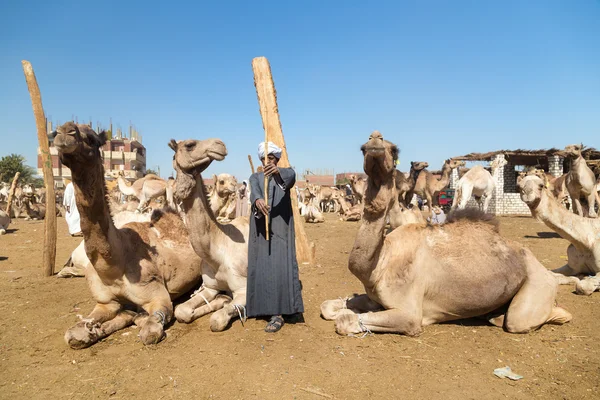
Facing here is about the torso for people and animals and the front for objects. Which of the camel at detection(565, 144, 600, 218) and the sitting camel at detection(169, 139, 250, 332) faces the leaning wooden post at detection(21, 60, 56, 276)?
the camel

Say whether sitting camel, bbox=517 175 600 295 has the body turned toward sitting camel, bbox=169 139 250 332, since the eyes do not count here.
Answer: yes

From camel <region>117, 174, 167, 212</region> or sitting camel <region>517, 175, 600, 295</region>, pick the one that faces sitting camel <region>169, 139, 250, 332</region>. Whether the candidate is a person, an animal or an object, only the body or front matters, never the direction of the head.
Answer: sitting camel <region>517, 175, 600, 295</region>

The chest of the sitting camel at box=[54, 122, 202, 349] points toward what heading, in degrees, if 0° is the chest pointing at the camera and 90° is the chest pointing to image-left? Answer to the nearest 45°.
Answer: approximately 45°

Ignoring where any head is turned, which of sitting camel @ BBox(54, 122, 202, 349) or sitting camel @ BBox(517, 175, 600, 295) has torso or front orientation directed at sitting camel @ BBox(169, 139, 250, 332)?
sitting camel @ BBox(517, 175, 600, 295)

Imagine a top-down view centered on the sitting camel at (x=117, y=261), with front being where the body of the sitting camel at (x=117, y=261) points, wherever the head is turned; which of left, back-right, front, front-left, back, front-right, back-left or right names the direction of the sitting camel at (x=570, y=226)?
back-left

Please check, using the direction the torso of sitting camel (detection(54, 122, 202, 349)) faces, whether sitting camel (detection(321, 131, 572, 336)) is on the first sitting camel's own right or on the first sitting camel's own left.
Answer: on the first sitting camel's own left

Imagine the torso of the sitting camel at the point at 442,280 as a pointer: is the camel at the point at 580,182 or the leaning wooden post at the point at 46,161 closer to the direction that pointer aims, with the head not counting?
the leaning wooden post

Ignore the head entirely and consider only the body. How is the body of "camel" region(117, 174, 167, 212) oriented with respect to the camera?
to the viewer's left

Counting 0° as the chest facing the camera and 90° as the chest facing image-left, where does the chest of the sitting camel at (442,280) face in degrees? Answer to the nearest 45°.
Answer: approximately 90°

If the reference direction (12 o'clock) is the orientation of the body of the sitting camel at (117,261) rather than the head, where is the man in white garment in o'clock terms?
The man in white garment is roughly at 4 o'clock from the sitting camel.

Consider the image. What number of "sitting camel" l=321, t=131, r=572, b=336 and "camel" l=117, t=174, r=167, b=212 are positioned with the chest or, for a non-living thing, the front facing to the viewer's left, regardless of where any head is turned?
2
